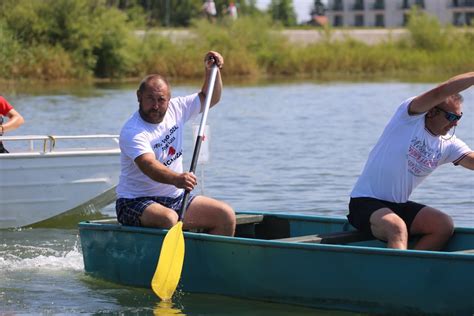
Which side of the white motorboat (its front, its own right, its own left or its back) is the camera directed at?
right

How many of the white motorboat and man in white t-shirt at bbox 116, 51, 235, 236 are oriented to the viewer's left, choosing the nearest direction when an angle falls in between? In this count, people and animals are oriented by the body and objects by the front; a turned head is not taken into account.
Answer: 0

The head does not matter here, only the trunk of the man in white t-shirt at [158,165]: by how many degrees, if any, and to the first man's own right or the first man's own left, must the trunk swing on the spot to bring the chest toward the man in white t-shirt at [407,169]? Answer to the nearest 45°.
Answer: approximately 45° to the first man's own left
